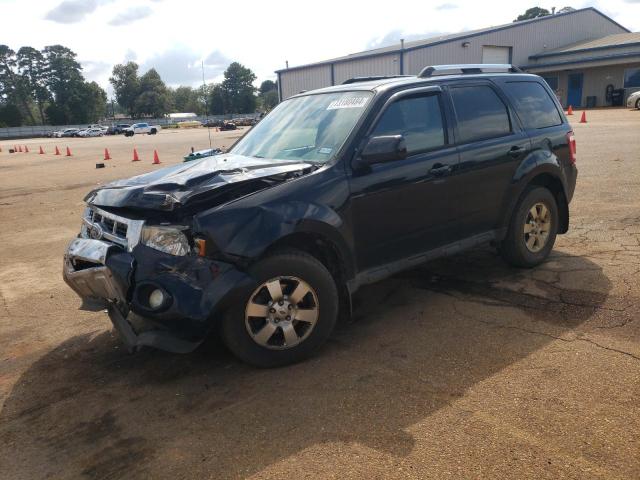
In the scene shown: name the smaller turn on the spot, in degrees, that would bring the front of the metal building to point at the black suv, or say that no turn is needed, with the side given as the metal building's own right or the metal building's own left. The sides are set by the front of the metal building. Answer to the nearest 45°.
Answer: approximately 45° to the metal building's own left

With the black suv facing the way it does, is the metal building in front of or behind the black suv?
behind

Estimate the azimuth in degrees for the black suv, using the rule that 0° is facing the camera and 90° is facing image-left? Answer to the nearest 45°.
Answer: approximately 45°

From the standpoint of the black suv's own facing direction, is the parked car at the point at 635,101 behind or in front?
behind

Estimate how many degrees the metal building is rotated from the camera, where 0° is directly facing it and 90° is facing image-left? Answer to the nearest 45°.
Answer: approximately 45°
